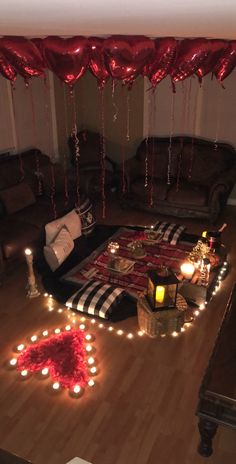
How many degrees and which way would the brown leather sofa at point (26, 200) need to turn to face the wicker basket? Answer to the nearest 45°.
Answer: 0° — it already faces it

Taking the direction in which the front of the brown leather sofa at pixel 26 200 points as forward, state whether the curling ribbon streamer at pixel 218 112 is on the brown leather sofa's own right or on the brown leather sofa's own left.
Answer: on the brown leather sofa's own left

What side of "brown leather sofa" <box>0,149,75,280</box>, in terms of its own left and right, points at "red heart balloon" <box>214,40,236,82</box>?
front

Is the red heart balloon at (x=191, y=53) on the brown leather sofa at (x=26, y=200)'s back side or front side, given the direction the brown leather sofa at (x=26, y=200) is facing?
on the front side

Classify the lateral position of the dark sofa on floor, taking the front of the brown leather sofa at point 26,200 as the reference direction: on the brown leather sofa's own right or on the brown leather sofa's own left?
on the brown leather sofa's own left

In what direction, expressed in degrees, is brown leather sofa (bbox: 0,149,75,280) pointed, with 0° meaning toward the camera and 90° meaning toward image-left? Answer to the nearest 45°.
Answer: approximately 315°

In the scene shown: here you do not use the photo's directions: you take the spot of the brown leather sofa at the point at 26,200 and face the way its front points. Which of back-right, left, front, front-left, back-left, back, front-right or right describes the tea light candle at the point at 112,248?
front

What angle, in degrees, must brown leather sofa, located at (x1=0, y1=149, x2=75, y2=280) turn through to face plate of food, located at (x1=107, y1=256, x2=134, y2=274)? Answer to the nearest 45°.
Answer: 0° — it already faces it

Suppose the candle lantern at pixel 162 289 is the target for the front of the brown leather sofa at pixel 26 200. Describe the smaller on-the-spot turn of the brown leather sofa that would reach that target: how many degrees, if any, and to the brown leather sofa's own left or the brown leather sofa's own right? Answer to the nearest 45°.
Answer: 0° — it already faces it

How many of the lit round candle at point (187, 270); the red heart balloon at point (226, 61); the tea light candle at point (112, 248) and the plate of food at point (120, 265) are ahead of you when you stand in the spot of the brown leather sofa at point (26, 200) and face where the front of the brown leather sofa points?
4
